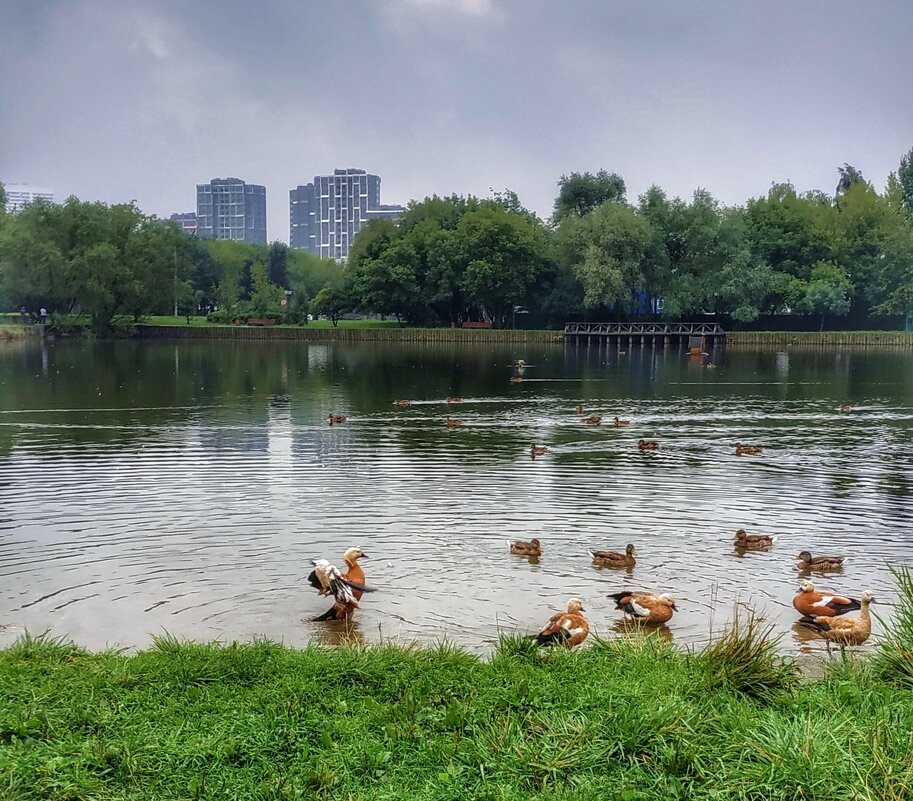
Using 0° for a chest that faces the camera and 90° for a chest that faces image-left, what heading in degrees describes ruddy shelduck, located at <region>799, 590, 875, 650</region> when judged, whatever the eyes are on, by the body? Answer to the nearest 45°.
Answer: approximately 270°

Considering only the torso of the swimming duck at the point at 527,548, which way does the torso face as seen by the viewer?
to the viewer's right

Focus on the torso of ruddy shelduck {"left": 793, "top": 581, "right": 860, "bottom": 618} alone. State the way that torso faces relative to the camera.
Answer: to the viewer's left

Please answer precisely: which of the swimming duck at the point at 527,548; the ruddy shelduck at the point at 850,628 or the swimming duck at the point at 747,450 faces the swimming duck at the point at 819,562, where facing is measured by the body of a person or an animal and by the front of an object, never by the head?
the swimming duck at the point at 527,548

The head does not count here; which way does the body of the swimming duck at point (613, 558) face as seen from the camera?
to the viewer's right
